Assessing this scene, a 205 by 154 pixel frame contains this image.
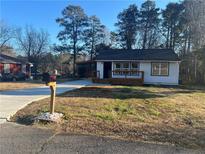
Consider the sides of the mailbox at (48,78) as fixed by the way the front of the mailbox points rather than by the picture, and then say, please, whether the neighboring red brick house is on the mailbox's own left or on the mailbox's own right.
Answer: on the mailbox's own right

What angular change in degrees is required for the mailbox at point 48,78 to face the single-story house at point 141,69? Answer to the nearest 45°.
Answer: approximately 180°

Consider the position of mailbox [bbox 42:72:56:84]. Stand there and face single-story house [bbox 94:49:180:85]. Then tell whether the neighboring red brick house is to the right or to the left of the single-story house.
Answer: left

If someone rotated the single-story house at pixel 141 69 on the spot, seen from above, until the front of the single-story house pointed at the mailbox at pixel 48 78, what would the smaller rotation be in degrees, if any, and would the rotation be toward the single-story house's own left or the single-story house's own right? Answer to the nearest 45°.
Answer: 0° — it already faces it

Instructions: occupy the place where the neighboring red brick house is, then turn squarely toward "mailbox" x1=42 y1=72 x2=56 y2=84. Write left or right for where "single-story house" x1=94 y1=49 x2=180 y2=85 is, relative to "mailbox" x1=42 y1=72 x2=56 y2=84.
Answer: left

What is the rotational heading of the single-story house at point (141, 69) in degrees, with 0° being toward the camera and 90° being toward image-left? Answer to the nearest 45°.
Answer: approximately 0°

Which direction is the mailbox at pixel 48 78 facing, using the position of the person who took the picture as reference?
facing the viewer and to the left of the viewer

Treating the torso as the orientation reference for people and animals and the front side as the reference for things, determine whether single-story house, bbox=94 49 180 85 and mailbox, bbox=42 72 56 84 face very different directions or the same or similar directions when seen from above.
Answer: same or similar directions

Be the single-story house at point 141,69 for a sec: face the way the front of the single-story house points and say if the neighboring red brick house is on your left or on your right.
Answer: on your right

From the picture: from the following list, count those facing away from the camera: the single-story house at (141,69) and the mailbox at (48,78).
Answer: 0
